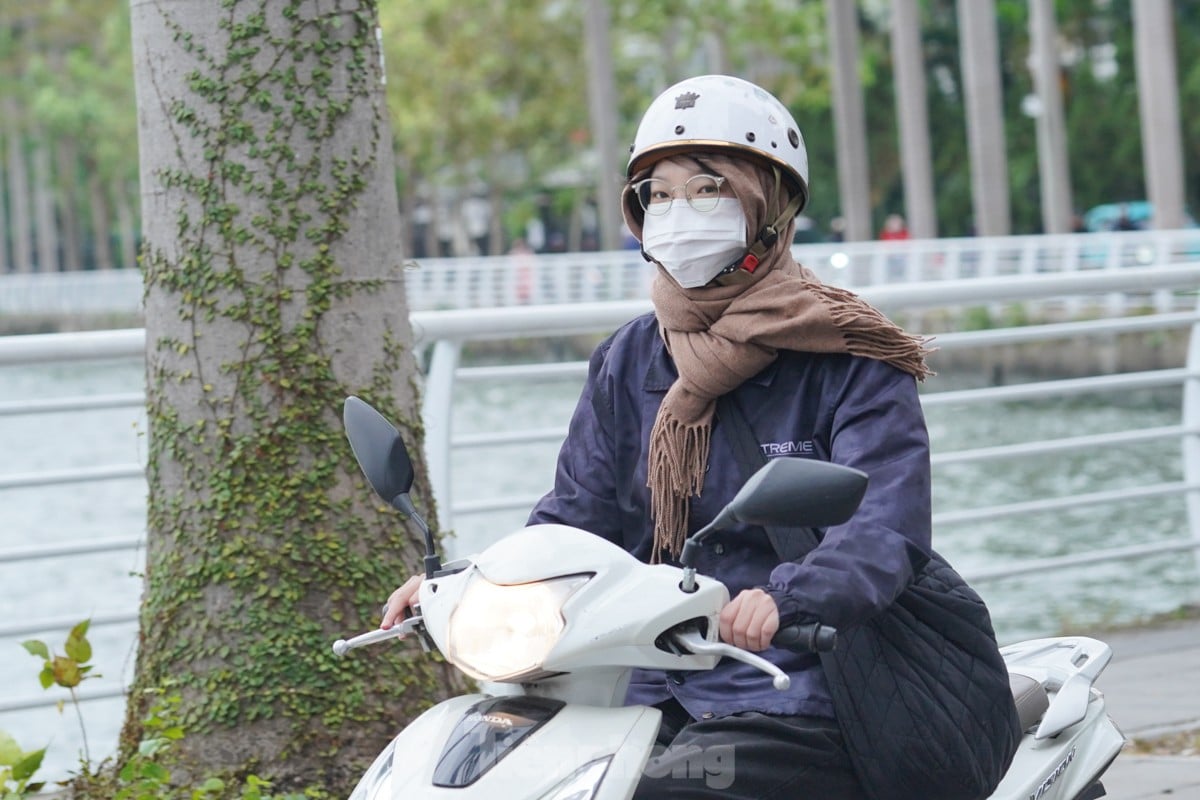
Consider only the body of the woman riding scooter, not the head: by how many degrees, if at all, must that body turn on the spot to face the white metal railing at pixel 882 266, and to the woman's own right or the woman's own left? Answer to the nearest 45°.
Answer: approximately 135° to the woman's own right

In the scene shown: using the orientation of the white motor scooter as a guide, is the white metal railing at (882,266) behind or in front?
behind

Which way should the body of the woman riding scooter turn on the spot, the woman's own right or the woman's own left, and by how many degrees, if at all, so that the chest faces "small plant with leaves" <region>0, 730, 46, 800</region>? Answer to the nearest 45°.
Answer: approximately 90° to the woman's own right

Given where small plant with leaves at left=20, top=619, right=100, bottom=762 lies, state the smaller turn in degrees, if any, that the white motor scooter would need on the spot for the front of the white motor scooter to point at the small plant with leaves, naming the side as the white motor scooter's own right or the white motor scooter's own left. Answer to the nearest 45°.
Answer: approximately 90° to the white motor scooter's own right

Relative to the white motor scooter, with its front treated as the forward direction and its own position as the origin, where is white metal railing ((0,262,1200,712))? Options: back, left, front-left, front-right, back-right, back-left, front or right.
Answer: back-right

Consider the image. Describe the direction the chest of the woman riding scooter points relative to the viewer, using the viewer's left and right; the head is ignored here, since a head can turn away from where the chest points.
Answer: facing the viewer and to the left of the viewer

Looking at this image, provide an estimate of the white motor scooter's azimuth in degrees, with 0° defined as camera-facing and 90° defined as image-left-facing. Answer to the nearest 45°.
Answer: approximately 45°

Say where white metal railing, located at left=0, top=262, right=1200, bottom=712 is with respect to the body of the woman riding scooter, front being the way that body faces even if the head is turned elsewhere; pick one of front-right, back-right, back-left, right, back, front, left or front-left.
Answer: back-right

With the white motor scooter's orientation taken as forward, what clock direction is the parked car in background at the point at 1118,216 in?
The parked car in background is roughly at 5 o'clock from the white motor scooter.

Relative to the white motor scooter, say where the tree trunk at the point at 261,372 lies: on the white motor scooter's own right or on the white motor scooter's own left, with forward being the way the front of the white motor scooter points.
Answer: on the white motor scooter's own right

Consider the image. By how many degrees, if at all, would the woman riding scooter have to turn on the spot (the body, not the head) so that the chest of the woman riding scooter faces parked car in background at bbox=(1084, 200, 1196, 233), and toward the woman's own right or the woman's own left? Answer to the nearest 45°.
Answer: approximately 135° to the woman's own right

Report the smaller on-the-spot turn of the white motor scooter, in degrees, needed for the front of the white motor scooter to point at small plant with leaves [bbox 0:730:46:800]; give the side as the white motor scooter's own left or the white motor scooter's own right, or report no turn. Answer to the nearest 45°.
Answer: approximately 90° to the white motor scooter's own right
